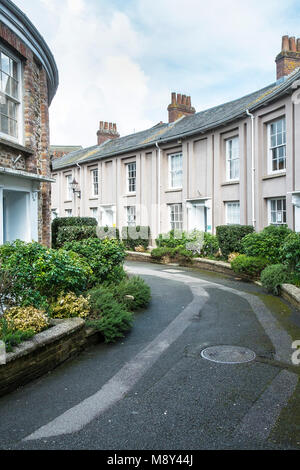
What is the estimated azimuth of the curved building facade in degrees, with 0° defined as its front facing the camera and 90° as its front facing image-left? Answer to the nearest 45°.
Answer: approximately 315°

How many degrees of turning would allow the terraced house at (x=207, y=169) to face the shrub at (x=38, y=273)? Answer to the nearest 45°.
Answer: approximately 45° to its left

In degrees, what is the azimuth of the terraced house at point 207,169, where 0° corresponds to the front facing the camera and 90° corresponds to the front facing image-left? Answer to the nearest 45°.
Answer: approximately 45°

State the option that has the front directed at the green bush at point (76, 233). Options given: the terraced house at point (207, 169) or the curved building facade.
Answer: the terraced house

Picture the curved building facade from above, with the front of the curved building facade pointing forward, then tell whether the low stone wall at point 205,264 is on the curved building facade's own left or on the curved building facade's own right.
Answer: on the curved building facade's own left

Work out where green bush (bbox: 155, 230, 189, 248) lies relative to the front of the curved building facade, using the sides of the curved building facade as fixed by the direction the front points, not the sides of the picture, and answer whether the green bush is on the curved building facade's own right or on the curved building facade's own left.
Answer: on the curved building facade's own left

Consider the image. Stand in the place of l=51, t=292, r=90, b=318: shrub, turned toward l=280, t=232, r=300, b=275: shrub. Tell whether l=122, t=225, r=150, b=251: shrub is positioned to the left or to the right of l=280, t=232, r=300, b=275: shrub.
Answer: left
